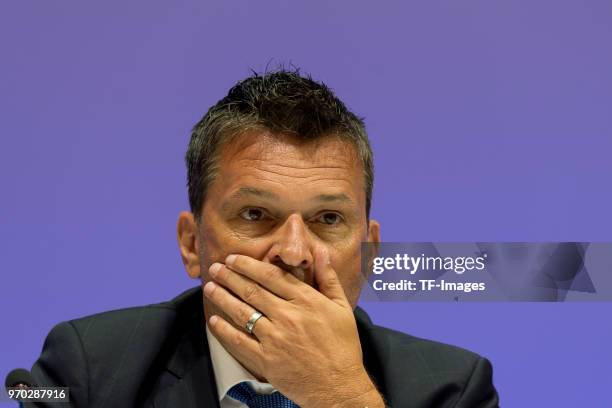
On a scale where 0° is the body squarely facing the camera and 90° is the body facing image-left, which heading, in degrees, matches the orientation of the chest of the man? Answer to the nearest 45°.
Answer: approximately 0°
